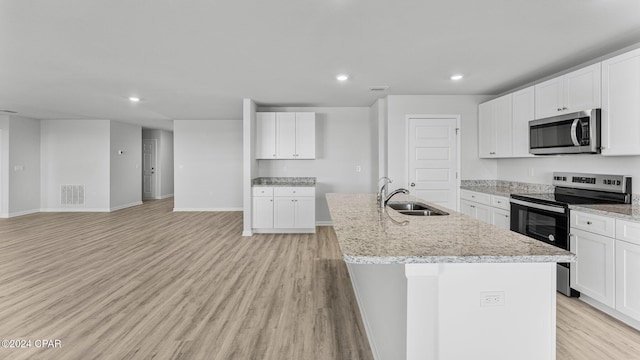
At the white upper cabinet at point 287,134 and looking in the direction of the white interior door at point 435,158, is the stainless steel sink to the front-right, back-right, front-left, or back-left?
front-right

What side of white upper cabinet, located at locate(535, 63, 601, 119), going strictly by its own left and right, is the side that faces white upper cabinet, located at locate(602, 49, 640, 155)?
left

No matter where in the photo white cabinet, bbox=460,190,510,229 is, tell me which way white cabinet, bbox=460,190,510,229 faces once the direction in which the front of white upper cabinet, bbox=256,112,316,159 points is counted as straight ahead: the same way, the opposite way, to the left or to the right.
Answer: to the right

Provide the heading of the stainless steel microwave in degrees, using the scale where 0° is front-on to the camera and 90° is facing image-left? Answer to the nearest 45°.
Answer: approximately 45°

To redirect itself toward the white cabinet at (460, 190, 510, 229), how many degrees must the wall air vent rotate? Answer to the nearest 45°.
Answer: approximately 45° to its left

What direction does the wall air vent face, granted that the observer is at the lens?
facing the viewer

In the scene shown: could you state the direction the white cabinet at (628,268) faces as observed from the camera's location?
facing the viewer and to the left of the viewer

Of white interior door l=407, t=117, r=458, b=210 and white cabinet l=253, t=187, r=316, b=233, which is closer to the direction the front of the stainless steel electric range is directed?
the white cabinet

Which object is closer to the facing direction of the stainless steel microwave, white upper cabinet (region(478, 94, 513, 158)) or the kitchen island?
the kitchen island

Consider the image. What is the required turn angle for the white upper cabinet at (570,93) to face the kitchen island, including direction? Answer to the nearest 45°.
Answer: approximately 45° to its left

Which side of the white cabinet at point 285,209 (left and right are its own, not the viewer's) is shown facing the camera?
front

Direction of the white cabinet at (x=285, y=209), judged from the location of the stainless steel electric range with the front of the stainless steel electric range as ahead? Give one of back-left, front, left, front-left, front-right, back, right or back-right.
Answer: front-right

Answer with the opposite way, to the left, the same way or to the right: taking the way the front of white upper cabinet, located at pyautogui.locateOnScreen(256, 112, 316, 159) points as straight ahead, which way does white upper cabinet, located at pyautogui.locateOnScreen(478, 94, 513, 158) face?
to the right

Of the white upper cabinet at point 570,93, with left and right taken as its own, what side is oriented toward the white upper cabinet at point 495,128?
right

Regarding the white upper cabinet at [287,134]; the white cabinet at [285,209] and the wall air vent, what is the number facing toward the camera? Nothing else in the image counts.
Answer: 3

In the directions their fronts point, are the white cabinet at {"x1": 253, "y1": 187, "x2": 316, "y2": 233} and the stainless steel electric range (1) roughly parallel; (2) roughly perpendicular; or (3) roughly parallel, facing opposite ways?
roughly perpendicular

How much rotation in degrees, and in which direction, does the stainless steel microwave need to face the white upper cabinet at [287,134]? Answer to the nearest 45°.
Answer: approximately 45° to its right

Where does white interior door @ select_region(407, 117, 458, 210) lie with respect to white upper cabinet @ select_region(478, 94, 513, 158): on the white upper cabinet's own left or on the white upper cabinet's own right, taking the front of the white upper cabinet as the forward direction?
on the white upper cabinet's own right
